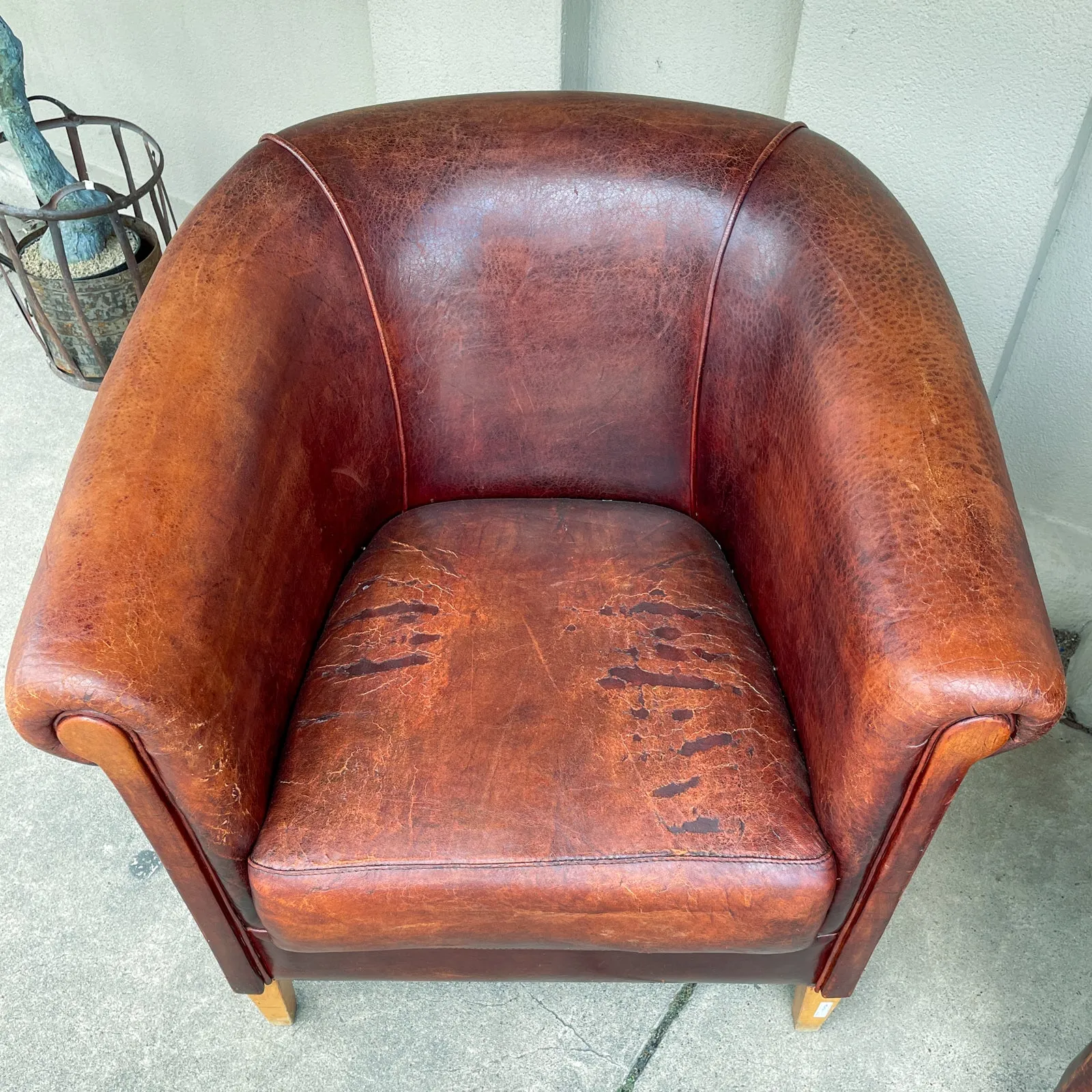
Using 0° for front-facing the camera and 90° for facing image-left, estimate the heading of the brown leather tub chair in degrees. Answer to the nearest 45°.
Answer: approximately 0°

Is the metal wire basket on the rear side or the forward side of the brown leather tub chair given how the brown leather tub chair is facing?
on the rear side
